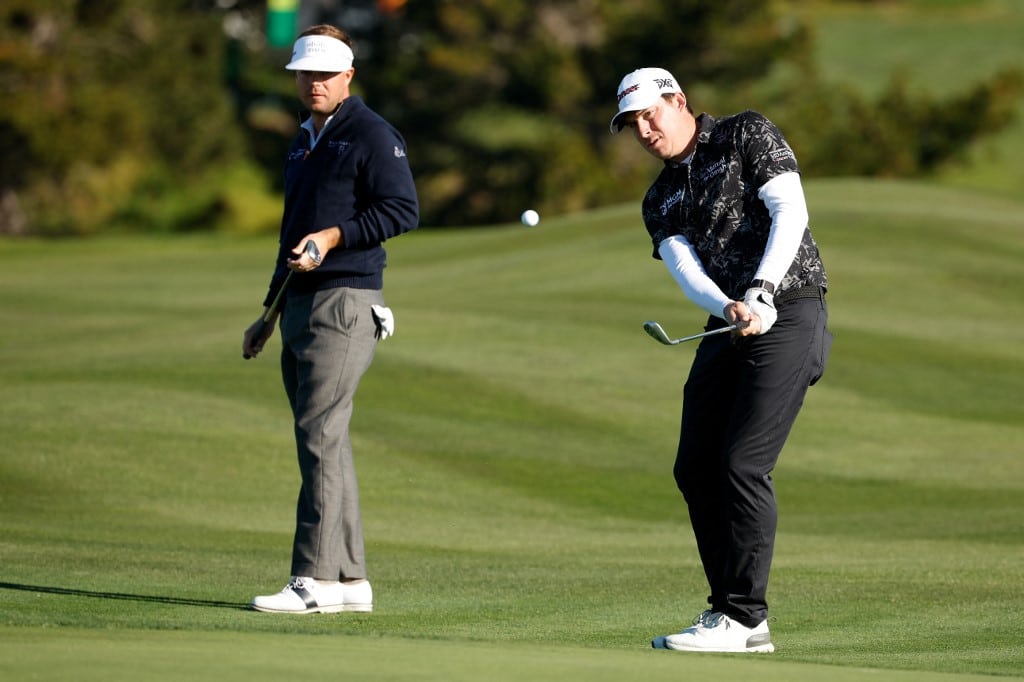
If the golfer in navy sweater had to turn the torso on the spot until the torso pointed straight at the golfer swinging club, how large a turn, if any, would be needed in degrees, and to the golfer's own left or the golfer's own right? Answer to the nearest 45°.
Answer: approximately 90° to the golfer's own left

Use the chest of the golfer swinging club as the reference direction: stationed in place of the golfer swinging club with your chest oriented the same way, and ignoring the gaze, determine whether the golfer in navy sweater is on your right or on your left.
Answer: on your right

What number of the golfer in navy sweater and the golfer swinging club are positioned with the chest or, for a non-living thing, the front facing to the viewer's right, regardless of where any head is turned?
0

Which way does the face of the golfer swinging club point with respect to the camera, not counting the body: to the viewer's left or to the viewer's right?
to the viewer's left

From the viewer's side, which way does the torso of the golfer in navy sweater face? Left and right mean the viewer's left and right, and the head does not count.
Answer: facing the viewer and to the left of the viewer
